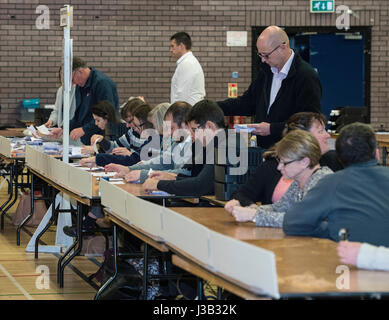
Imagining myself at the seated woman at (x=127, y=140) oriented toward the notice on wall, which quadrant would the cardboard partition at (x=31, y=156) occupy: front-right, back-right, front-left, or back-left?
back-left

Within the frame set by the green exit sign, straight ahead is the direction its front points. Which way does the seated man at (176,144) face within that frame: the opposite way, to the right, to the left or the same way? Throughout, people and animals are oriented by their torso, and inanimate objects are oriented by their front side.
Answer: to the right

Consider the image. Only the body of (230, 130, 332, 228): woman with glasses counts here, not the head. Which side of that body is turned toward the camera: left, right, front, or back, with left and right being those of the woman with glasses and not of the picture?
left

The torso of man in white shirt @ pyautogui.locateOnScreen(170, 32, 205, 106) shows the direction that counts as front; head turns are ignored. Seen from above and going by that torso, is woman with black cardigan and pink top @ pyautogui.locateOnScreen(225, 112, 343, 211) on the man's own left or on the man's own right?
on the man's own left

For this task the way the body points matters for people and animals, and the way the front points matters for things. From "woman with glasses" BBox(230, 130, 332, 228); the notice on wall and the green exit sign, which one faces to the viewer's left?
the woman with glasses

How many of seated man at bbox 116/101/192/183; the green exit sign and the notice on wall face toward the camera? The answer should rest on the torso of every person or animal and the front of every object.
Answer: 2

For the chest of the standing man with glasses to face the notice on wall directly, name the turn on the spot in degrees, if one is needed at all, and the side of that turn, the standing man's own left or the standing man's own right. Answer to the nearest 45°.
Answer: approximately 135° to the standing man's own right

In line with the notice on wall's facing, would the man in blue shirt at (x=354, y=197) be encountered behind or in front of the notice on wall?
in front

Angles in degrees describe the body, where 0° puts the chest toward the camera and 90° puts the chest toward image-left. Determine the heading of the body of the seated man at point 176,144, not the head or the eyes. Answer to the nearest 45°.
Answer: approximately 90°

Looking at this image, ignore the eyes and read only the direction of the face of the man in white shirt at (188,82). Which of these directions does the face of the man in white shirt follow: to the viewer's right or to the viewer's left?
to the viewer's left

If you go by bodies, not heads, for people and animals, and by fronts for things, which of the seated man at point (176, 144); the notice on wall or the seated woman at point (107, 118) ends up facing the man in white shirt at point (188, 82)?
the notice on wall

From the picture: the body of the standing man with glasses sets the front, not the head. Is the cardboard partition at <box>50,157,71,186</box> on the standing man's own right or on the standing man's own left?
on the standing man's own right

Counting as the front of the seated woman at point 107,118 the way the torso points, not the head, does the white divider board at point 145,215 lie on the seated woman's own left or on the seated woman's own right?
on the seated woman's own left
